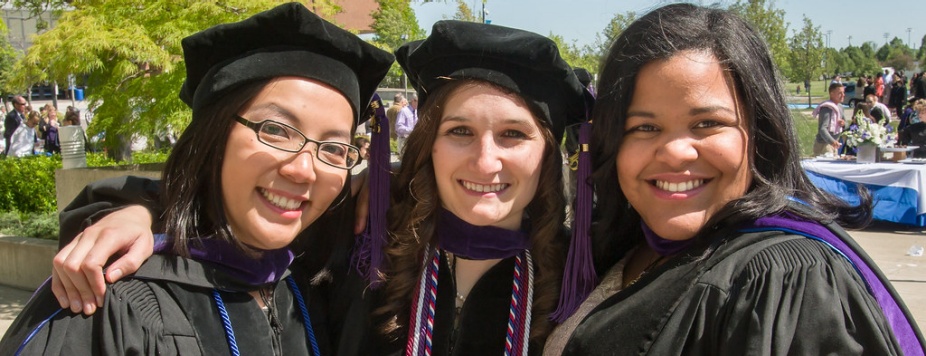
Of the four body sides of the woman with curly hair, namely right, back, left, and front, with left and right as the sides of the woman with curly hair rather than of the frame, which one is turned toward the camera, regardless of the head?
front

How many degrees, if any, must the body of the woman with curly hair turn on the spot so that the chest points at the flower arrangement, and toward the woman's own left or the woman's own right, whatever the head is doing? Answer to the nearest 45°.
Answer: approximately 135° to the woman's own left

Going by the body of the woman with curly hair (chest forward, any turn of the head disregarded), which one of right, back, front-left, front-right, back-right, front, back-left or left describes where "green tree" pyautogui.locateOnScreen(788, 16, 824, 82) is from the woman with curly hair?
back-left

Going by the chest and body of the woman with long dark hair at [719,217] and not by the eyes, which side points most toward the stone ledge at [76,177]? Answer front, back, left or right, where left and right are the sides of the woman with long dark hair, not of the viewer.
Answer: right

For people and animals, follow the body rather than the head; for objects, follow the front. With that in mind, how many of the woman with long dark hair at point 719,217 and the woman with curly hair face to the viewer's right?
0

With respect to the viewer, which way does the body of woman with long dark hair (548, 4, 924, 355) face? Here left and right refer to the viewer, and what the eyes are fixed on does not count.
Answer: facing the viewer and to the left of the viewer

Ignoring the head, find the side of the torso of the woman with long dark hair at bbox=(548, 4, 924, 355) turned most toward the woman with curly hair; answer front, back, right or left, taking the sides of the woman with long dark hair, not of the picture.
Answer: right

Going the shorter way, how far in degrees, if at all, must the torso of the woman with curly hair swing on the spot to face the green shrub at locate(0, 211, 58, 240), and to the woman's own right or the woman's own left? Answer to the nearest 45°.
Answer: approximately 135° to the woman's own right

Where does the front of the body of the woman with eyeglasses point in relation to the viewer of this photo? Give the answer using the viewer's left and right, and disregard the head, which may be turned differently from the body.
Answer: facing the viewer and to the right of the viewer
